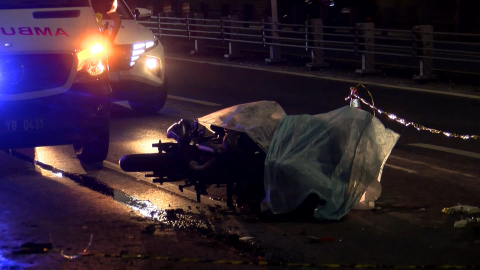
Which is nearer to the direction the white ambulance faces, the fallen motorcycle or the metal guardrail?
the fallen motorcycle

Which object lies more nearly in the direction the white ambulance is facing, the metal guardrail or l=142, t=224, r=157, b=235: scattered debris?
the scattered debris

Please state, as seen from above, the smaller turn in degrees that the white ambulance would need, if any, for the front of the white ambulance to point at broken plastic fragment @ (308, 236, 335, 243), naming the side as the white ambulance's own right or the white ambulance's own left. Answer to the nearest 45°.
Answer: approximately 45° to the white ambulance's own left

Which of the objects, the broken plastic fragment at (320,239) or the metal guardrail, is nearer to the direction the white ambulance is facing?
the broken plastic fragment

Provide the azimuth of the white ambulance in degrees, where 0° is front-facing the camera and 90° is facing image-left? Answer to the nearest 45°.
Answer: approximately 0°

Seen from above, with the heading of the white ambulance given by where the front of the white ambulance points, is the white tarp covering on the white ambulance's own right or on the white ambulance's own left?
on the white ambulance's own left

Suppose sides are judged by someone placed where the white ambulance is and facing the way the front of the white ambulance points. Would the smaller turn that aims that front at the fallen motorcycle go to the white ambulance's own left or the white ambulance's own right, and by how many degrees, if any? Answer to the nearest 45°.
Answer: approximately 45° to the white ambulance's own left

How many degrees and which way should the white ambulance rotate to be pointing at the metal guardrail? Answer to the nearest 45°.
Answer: approximately 135° to its left
